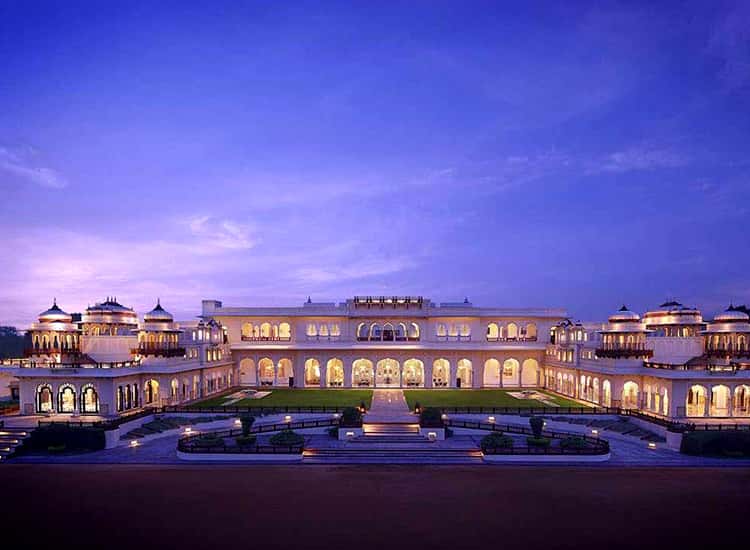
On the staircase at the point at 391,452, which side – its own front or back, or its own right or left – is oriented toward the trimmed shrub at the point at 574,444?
left

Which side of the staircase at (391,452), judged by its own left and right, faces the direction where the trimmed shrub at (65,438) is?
right

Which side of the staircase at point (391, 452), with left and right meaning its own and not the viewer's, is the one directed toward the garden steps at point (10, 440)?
right

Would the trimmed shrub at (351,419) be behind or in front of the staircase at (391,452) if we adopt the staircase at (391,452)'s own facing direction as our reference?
behind

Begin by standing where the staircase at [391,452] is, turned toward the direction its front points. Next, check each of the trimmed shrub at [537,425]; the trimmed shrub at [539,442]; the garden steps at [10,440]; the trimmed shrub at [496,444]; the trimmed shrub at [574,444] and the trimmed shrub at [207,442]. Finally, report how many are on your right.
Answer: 2

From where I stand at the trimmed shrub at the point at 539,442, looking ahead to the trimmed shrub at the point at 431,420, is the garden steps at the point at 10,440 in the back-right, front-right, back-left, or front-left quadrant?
front-left

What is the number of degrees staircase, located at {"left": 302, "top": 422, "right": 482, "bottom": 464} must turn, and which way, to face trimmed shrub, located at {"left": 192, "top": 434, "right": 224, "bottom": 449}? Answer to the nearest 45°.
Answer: approximately 90° to its right

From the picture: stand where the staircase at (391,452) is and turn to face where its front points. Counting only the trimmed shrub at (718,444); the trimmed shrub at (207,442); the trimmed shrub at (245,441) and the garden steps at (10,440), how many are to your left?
1

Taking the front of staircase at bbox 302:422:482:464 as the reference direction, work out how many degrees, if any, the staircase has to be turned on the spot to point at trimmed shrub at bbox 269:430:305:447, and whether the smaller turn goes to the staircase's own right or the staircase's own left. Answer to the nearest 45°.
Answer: approximately 90° to the staircase's own right

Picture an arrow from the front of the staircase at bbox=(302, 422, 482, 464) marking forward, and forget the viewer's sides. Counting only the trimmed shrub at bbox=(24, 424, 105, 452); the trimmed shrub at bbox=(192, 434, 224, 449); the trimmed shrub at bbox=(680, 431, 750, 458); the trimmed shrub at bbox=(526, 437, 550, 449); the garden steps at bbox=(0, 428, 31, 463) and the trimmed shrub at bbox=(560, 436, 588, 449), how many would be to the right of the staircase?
3

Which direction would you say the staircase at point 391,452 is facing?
toward the camera

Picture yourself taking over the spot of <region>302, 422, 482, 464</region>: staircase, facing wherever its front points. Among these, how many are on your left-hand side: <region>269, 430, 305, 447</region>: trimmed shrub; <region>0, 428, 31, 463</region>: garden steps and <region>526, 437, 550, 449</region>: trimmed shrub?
1

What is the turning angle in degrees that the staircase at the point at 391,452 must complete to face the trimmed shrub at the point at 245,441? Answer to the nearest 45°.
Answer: approximately 90° to its right

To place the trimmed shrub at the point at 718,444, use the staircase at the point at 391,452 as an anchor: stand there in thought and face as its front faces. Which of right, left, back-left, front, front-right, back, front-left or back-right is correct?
left
